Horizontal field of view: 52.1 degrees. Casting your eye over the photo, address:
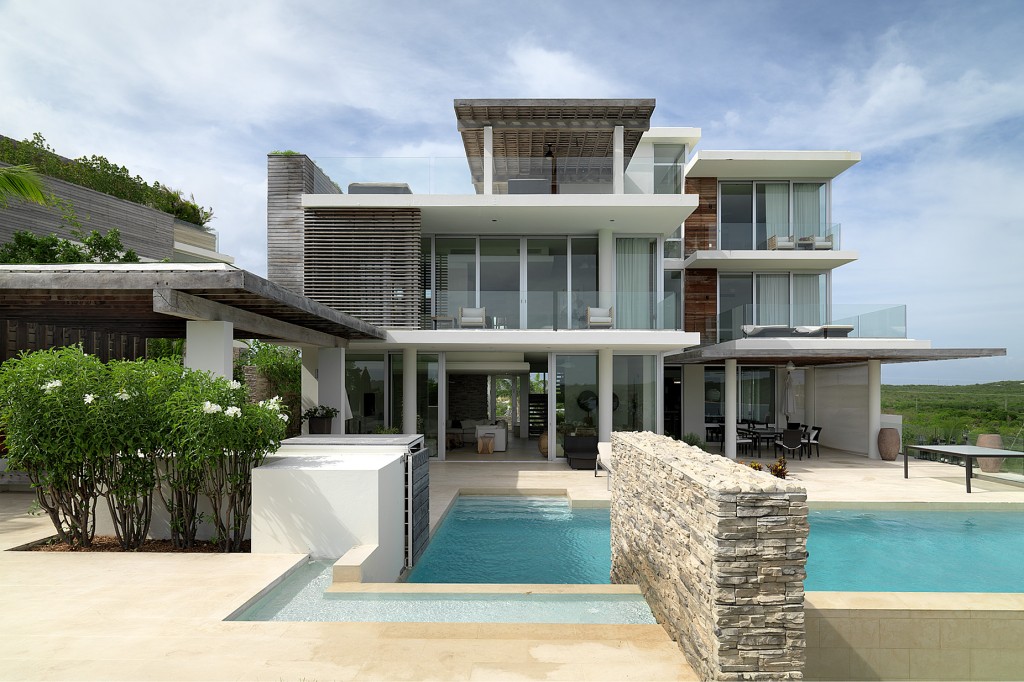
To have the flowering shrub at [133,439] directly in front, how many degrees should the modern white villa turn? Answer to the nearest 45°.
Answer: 0° — it already faces it

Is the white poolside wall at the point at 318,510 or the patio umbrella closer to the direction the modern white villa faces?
the white poolside wall

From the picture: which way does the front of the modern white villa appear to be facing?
toward the camera

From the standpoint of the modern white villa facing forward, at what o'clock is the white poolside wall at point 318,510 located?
The white poolside wall is roughly at 12 o'clock from the modern white villa.

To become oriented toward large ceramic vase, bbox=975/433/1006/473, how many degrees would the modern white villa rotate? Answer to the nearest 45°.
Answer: approximately 90° to its left

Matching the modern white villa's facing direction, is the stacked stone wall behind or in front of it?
in front

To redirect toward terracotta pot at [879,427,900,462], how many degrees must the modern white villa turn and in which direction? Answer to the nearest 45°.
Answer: approximately 90° to its left
